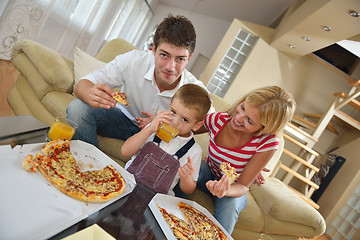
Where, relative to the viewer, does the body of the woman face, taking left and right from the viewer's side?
facing the viewer and to the left of the viewer

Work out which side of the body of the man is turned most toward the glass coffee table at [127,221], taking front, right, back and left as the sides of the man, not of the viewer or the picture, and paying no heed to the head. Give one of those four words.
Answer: front

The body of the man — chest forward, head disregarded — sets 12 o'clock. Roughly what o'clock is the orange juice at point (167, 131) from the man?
The orange juice is roughly at 11 o'clock from the man.

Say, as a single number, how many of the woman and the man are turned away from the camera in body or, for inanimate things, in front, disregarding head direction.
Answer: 0

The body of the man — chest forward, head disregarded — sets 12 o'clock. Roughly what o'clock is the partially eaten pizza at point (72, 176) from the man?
The partially eaten pizza is roughly at 12 o'clock from the man.

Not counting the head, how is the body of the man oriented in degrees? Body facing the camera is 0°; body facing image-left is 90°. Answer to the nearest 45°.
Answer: approximately 0°

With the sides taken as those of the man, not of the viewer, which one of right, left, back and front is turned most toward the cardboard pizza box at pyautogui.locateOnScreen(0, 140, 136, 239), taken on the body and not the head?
front

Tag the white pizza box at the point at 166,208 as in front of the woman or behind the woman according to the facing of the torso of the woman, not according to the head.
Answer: in front

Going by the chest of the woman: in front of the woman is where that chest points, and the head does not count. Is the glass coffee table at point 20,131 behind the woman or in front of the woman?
in front

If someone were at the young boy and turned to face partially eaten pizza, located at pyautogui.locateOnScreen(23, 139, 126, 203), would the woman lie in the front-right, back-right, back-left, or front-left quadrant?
back-left
